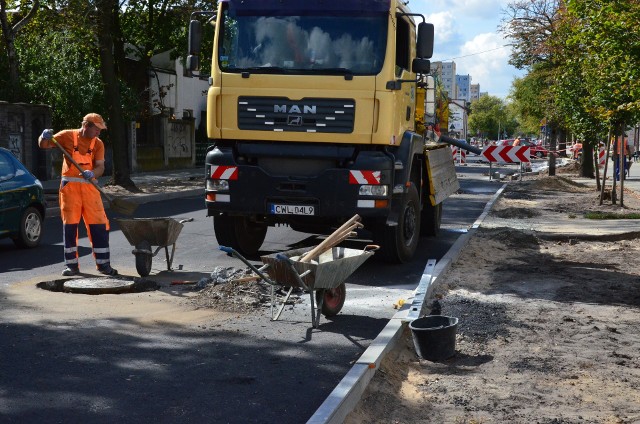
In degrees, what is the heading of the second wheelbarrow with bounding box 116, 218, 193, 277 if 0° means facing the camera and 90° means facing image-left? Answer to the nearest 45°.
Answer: approximately 45°

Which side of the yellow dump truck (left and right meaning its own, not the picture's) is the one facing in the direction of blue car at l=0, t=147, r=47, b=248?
right

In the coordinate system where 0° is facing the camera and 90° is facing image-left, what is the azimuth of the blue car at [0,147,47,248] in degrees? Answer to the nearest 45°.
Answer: approximately 45°

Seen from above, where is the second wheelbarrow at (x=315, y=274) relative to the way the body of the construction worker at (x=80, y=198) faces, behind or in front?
in front

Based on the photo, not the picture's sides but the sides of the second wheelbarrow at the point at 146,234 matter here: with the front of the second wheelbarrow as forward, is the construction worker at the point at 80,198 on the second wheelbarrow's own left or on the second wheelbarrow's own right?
on the second wheelbarrow's own right

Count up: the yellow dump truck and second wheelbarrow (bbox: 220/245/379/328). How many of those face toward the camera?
1

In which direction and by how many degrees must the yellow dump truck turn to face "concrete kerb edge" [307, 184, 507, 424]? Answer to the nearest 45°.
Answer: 0° — it already faces it

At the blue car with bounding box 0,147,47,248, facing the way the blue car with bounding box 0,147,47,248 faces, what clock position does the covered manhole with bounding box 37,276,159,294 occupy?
The covered manhole is roughly at 10 o'clock from the blue car.

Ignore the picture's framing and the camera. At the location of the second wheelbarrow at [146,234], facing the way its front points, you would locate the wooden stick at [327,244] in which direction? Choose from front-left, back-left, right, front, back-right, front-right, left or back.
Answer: left
